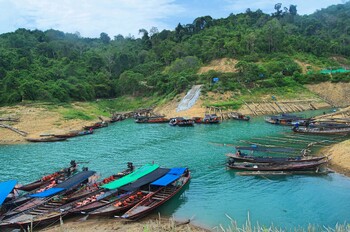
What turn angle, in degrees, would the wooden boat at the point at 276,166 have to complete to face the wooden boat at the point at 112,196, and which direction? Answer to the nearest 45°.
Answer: approximately 135° to its right

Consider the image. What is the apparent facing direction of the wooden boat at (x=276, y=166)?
to the viewer's right

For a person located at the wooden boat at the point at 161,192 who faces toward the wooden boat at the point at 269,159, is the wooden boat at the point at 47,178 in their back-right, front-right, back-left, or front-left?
back-left
